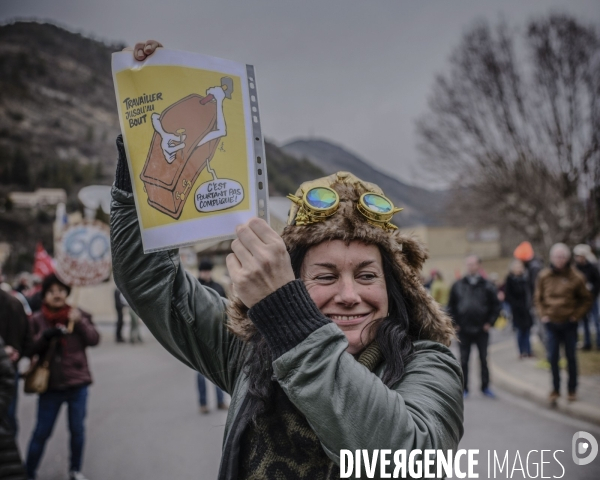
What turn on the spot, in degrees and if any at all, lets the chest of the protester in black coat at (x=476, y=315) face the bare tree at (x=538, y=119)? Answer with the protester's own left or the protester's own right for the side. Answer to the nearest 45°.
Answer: approximately 180°

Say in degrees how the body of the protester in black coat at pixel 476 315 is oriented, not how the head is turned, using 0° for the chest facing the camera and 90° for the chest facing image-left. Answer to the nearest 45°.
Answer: approximately 0°

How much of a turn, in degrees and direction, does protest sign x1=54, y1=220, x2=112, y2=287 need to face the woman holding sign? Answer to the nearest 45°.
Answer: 0° — it already faces them

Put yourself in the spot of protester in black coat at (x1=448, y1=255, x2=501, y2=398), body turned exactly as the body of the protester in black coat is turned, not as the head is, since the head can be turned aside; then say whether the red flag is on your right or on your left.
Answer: on your right

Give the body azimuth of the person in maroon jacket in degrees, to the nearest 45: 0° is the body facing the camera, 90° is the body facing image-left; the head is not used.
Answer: approximately 0°

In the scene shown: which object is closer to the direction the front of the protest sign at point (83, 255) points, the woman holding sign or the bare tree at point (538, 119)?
the woman holding sign

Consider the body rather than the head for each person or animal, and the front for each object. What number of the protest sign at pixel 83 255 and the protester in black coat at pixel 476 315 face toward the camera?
2
